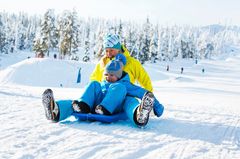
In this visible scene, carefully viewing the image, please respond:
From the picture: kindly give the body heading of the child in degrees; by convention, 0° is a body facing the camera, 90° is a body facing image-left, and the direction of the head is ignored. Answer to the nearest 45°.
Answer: approximately 45°

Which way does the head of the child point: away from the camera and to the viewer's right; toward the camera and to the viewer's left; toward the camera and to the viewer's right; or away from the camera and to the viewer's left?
toward the camera and to the viewer's left
